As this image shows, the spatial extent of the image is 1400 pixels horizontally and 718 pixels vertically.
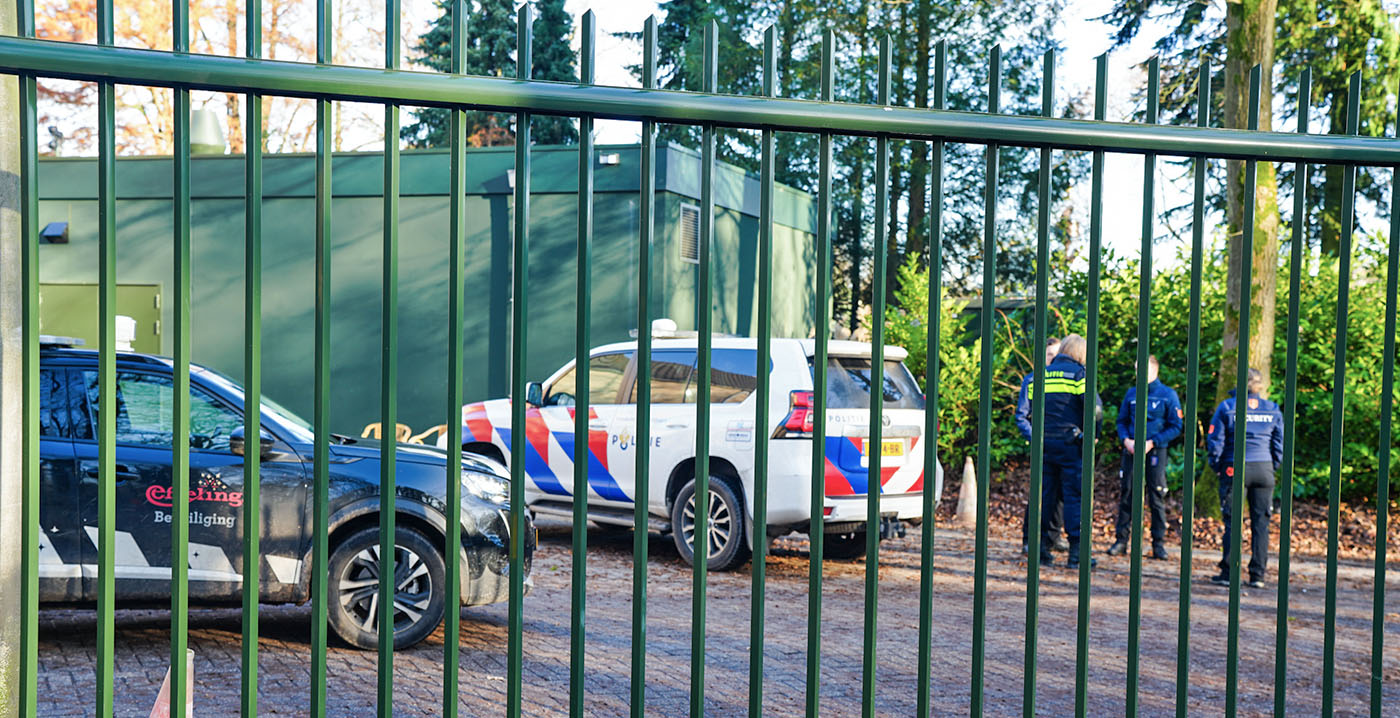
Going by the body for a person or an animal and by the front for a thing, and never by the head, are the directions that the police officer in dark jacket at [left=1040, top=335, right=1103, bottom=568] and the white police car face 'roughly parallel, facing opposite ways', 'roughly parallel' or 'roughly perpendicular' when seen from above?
roughly perpendicular

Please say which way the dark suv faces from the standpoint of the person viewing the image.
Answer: facing to the right of the viewer

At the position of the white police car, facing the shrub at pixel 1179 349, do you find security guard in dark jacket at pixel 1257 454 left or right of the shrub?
right

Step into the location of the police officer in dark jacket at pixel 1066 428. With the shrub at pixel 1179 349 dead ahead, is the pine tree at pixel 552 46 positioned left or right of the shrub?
left

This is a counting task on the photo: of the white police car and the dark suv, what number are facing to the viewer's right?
1

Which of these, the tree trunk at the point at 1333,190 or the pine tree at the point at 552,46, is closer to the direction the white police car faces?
the pine tree

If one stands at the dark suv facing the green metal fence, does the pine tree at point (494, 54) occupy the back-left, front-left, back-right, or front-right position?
back-left

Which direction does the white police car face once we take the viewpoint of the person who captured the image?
facing away from the viewer and to the left of the viewer

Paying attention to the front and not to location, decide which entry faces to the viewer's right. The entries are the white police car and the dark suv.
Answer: the dark suv

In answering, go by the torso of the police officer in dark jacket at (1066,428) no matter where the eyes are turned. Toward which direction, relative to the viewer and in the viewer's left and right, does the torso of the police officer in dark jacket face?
facing away from the viewer and to the right of the viewer

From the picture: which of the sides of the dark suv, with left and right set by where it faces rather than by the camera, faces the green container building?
left
